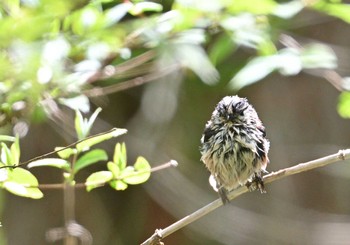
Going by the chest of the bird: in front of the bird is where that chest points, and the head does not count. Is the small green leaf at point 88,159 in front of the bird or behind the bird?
in front

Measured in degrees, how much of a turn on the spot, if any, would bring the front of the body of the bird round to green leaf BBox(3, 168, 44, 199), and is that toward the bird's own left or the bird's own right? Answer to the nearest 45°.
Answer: approximately 45° to the bird's own right

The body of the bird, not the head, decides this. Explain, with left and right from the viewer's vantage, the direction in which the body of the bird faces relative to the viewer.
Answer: facing the viewer
